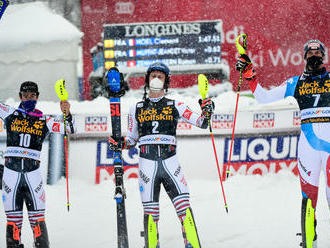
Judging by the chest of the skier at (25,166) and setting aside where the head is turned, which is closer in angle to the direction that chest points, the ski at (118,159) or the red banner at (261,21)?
the ski

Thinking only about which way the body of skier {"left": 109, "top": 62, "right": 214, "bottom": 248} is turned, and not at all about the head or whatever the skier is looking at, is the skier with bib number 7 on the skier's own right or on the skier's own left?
on the skier's own left

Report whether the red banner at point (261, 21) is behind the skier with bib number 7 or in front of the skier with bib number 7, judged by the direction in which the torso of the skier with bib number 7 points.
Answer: behind

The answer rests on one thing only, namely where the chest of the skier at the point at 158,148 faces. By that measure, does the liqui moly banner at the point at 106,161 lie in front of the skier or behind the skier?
behind

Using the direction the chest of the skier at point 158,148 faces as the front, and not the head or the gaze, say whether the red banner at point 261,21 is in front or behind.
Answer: behind

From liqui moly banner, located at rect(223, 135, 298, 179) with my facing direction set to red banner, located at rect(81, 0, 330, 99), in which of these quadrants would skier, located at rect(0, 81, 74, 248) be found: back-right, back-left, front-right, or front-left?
back-left

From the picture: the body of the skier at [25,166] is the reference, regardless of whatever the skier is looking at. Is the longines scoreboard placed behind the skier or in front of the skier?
behind

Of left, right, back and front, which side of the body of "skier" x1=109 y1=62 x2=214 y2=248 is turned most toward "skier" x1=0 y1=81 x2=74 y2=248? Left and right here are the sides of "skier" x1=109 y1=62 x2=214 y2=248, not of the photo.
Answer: right

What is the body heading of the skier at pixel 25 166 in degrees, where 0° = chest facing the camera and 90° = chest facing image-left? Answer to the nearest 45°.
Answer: approximately 0°
